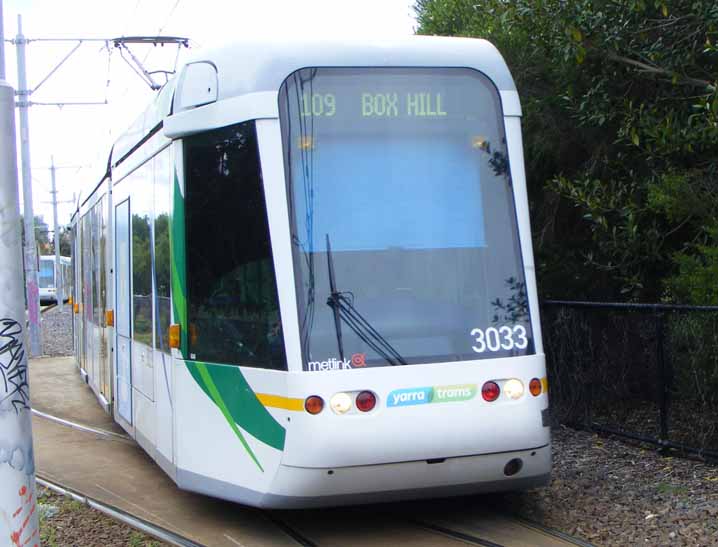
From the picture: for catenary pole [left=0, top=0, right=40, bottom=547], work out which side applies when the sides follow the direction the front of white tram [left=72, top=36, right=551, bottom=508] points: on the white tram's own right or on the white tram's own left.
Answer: on the white tram's own right

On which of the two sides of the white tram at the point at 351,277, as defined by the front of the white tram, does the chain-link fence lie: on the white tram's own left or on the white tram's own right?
on the white tram's own left

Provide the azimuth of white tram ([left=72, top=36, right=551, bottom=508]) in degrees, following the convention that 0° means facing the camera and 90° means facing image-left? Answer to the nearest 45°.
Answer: approximately 315°

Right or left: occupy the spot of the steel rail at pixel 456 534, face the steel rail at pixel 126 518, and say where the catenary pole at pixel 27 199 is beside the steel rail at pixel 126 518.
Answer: right
